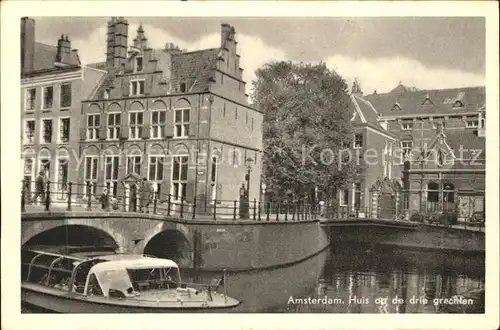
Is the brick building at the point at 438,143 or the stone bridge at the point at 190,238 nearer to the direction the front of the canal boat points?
the brick building

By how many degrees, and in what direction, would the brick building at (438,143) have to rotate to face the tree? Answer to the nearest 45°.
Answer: approximately 45° to its right

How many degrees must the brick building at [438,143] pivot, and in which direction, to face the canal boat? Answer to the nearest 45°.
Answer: approximately 45° to its right

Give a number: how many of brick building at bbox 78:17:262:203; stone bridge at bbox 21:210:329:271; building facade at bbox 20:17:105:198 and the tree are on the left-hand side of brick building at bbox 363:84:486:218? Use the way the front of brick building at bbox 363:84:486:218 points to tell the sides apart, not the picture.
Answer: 0

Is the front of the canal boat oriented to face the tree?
no

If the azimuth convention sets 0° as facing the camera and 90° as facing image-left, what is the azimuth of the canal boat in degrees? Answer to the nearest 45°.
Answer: approximately 315°

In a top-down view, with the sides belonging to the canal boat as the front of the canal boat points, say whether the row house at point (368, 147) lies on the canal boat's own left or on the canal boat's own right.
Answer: on the canal boat's own left

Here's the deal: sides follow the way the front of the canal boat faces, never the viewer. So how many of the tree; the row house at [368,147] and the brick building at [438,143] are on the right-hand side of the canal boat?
0

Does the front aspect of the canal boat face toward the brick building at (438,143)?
no

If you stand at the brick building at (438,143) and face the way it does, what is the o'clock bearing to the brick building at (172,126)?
the brick building at (172,126) is roughly at 2 o'clock from the brick building at (438,143).

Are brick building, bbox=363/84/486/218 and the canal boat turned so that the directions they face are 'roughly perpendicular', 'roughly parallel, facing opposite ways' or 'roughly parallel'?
roughly perpendicular

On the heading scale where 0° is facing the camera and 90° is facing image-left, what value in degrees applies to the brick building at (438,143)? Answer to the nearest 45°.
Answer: approximately 0°

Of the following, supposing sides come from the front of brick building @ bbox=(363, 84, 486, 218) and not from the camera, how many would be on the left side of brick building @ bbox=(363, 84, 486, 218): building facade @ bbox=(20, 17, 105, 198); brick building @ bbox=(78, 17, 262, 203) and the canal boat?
0

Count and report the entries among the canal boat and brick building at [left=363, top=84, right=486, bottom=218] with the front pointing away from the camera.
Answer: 0

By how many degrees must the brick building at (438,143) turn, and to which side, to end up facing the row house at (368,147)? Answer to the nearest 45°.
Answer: approximately 90° to its right

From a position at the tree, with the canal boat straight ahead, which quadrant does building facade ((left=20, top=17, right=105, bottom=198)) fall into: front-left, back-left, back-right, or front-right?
front-right

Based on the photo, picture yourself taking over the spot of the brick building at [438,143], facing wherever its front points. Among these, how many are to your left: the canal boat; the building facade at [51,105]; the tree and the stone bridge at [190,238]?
0
